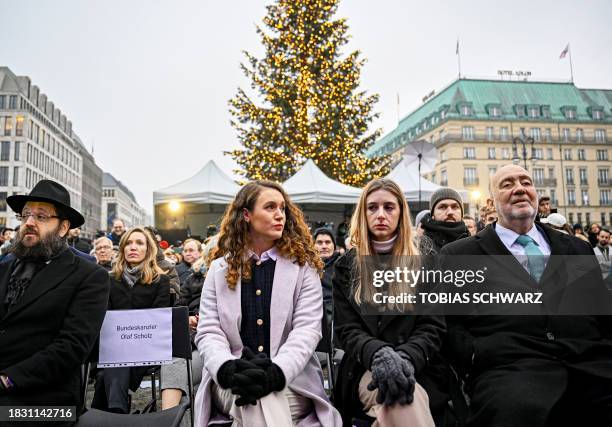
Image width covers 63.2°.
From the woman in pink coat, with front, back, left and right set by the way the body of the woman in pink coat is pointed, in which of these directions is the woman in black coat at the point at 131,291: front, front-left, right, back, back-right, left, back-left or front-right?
back-right

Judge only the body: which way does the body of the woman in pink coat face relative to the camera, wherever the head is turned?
toward the camera

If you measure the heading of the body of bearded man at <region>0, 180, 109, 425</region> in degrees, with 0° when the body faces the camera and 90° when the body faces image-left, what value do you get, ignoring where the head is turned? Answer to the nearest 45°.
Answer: approximately 45°

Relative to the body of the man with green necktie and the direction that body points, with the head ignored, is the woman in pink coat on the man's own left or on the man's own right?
on the man's own right

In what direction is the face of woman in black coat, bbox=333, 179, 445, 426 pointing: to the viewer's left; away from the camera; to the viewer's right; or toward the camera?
toward the camera

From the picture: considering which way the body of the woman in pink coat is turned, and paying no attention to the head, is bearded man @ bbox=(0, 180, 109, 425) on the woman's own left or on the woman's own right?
on the woman's own right

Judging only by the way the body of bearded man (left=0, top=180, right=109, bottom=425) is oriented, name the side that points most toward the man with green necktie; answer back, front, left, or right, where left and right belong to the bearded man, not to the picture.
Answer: left

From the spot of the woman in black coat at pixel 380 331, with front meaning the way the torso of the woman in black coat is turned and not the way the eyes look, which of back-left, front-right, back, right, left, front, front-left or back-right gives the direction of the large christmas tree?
back

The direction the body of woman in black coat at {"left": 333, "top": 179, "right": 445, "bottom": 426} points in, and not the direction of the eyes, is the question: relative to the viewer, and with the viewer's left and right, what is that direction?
facing the viewer

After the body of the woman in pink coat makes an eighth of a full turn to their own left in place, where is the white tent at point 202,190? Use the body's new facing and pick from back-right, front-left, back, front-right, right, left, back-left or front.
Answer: back-left

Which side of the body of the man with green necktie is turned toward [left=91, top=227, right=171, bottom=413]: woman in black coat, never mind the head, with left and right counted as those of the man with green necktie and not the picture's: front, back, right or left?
right

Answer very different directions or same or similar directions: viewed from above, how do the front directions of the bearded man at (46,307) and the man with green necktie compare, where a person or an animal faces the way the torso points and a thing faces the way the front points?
same or similar directions

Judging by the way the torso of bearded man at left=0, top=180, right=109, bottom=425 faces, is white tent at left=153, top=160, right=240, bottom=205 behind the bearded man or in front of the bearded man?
behind

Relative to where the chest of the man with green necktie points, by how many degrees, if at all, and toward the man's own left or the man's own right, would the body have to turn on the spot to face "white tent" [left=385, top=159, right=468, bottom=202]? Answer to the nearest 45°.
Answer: approximately 180°
